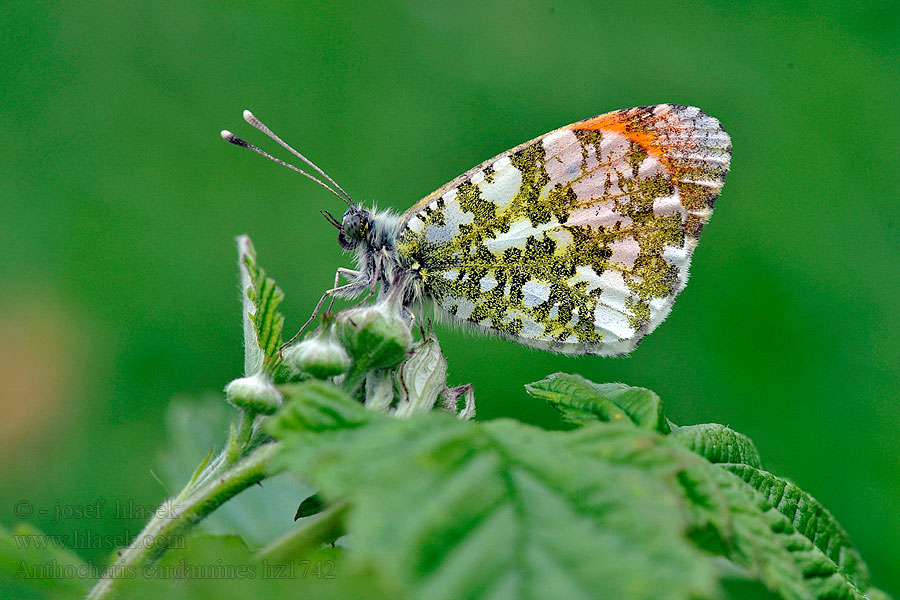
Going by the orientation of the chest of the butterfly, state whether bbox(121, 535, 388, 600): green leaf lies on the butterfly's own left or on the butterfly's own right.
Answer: on the butterfly's own left

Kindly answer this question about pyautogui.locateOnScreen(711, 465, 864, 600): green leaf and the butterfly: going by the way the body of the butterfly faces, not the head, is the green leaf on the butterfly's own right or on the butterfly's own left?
on the butterfly's own left

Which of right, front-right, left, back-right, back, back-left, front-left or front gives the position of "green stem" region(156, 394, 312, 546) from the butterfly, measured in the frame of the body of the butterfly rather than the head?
front-left

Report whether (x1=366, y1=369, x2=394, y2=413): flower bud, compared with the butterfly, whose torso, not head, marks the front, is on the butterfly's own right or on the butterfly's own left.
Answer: on the butterfly's own left

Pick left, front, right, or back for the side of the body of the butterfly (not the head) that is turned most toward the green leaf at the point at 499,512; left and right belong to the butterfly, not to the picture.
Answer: left

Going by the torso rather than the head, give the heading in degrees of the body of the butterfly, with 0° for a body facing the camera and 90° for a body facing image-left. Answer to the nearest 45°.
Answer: approximately 90°

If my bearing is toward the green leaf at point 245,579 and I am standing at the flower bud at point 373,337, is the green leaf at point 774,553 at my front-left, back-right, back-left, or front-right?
back-left

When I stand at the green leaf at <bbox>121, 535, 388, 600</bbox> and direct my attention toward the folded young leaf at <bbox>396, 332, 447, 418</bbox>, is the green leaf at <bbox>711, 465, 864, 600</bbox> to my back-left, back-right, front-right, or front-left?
front-right
